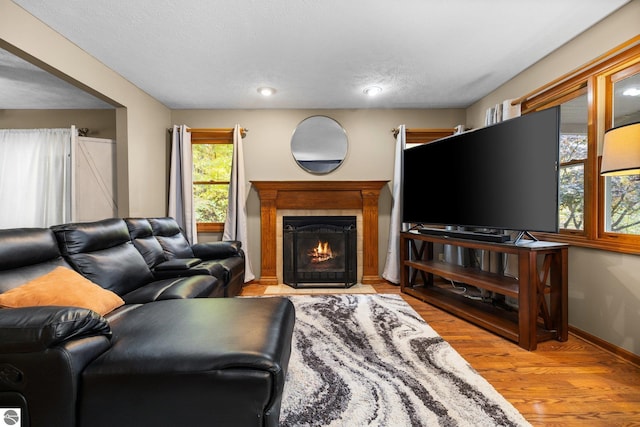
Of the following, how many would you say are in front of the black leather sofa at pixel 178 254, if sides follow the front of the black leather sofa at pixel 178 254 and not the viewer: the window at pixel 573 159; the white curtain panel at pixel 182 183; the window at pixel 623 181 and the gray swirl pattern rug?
3

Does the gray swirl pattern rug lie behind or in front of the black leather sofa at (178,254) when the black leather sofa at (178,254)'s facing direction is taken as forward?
in front

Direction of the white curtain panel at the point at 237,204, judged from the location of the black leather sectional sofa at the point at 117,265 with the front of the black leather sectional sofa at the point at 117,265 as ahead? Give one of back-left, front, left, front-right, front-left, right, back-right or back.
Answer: left

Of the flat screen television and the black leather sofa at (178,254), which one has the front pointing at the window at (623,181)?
the black leather sofa

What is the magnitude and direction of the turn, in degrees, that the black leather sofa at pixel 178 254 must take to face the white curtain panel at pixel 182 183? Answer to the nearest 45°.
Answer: approximately 135° to its left

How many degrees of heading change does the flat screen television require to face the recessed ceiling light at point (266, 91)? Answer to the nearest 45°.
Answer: approximately 45° to its right

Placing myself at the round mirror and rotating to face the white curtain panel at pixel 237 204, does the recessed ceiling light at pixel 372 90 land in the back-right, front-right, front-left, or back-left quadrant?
back-left

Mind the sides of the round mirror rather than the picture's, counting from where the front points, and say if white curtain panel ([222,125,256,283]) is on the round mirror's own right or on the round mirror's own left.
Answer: on the round mirror's own right

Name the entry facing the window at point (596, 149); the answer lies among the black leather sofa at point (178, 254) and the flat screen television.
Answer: the black leather sofa

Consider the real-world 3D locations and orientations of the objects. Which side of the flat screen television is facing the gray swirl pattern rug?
front

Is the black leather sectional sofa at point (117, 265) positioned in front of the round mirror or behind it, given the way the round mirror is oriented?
in front

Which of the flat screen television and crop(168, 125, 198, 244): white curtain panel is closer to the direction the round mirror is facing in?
the flat screen television

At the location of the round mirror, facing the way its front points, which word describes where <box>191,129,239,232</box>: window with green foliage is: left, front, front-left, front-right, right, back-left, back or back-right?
right

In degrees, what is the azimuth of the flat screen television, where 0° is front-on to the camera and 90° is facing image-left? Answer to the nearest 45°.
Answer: approximately 45°
